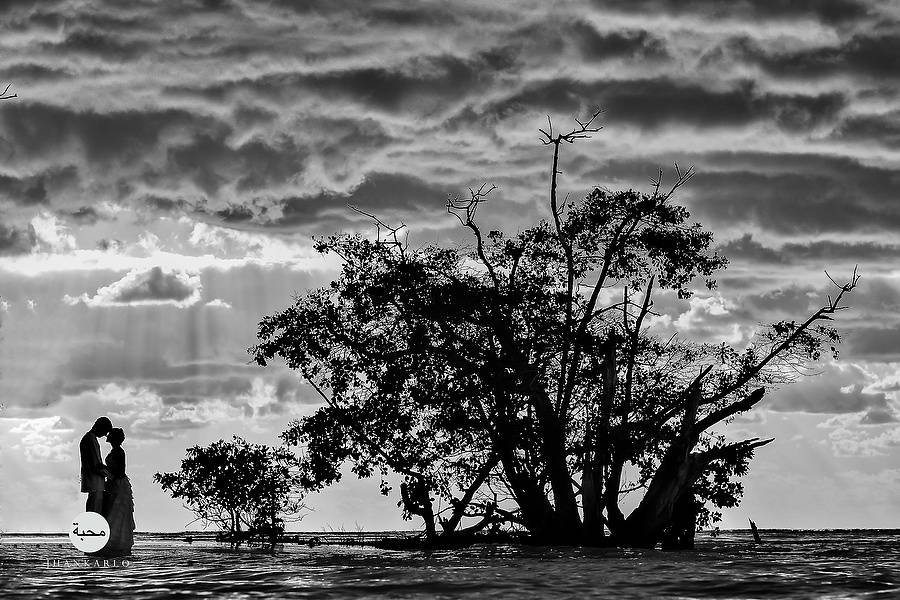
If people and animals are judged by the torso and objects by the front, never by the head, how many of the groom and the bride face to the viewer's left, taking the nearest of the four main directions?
1

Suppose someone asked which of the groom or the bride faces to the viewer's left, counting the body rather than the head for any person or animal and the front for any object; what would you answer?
the bride

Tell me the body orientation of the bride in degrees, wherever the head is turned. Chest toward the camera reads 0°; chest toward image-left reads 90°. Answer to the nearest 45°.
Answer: approximately 90°

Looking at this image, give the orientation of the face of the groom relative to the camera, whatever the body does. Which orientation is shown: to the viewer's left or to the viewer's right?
to the viewer's right

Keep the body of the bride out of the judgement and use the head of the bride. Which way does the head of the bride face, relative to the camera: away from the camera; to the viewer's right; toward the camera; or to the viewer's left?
to the viewer's left

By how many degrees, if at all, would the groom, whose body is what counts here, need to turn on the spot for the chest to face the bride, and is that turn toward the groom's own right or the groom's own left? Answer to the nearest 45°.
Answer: approximately 45° to the groom's own left

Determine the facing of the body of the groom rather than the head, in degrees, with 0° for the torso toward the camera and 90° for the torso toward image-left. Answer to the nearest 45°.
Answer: approximately 270°

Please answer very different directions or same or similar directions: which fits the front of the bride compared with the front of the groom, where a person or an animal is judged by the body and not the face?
very different directions

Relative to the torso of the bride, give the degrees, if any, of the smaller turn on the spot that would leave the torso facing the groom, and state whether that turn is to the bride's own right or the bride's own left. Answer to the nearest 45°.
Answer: approximately 45° to the bride's own left
